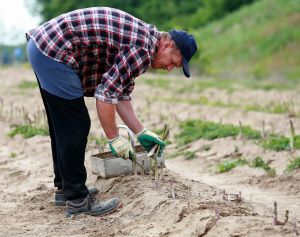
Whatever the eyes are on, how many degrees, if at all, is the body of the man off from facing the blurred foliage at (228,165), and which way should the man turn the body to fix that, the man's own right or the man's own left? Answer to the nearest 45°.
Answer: approximately 45° to the man's own left

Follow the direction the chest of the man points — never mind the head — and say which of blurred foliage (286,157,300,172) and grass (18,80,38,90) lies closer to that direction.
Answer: the blurred foliage

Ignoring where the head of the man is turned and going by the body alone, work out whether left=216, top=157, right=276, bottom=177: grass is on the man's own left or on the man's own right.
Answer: on the man's own left

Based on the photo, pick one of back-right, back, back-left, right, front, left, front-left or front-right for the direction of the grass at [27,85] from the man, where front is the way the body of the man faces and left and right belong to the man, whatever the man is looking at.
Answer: left

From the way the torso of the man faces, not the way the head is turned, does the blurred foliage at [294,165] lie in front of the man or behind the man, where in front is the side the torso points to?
in front

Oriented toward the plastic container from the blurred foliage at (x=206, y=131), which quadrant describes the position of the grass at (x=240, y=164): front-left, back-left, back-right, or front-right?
front-left

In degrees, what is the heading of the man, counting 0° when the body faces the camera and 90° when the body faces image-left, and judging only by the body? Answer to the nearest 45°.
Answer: approximately 270°

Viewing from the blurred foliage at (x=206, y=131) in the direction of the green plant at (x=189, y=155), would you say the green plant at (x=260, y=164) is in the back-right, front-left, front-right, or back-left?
front-left

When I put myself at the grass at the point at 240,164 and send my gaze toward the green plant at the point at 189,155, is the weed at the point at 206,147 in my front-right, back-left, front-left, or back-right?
front-right

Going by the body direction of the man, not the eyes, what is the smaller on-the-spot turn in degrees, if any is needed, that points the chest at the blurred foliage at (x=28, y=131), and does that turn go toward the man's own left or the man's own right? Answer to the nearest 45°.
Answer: approximately 90° to the man's own left

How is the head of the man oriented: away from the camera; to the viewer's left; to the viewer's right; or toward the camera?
to the viewer's right

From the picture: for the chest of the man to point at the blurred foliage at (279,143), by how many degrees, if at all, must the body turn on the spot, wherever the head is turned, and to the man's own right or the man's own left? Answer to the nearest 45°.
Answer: approximately 45° to the man's own left
